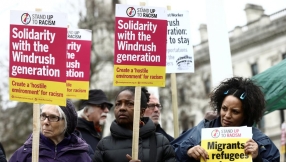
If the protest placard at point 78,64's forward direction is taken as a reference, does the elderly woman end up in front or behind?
in front

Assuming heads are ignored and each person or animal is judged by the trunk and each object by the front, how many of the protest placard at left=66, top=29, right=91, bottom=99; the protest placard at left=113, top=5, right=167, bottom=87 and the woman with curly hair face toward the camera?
3

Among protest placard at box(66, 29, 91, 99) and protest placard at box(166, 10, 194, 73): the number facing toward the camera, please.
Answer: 2

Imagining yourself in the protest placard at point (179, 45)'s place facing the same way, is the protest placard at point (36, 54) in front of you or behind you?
in front

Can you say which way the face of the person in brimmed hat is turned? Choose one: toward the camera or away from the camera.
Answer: toward the camera

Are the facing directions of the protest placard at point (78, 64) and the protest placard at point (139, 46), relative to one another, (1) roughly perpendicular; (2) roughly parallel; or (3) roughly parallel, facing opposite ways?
roughly parallel

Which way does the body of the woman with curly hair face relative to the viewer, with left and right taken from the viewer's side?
facing the viewer

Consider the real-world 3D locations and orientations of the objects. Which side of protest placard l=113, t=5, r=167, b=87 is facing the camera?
front

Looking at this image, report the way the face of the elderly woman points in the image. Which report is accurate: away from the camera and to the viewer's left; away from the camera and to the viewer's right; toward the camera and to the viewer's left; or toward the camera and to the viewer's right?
toward the camera and to the viewer's left
